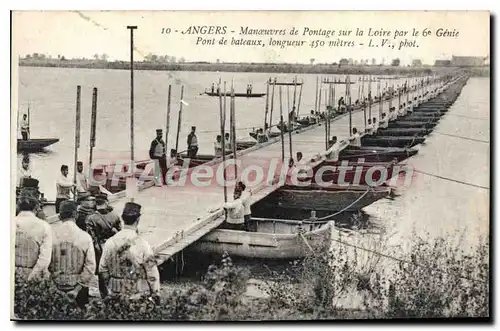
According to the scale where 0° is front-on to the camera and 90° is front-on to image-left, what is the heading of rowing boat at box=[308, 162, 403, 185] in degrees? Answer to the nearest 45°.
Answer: approximately 270°

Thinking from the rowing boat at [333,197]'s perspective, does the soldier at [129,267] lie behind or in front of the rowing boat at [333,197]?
behind

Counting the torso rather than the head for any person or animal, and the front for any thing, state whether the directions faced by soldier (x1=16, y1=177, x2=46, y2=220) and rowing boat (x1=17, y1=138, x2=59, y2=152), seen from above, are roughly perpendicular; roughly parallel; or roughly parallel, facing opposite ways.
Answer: roughly perpendicular

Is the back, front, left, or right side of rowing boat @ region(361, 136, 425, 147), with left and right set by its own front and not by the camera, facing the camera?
right

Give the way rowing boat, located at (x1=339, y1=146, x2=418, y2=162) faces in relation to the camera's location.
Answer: facing to the right of the viewer

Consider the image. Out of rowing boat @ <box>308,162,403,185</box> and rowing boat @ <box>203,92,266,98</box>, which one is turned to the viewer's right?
rowing boat @ <box>308,162,403,185</box>

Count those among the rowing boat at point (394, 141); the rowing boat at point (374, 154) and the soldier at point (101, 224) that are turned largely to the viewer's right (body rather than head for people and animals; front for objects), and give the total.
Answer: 2

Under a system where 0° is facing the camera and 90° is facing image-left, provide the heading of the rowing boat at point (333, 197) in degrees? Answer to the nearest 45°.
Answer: approximately 270°

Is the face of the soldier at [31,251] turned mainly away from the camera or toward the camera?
away from the camera

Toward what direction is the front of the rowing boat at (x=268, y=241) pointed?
to the viewer's right
